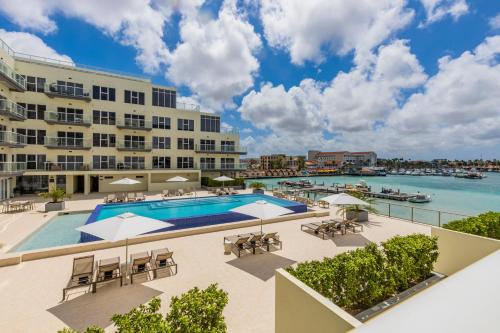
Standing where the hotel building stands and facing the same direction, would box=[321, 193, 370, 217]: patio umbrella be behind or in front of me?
in front

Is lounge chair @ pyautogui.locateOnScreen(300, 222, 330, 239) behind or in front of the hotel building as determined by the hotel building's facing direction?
in front

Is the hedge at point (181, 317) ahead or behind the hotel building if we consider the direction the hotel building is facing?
ahead

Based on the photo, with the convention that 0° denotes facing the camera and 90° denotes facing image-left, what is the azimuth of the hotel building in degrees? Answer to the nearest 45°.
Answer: approximately 315°

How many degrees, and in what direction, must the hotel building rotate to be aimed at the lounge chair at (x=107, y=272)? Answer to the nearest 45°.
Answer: approximately 45° to its right

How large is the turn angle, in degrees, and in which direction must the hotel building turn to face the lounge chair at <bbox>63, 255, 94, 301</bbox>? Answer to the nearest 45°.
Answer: approximately 45° to its right
